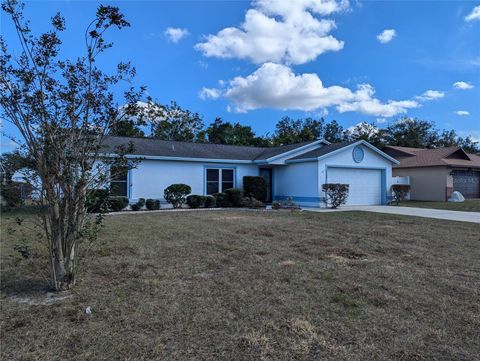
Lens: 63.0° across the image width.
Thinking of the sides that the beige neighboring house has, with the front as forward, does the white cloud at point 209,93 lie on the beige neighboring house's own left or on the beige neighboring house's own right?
on the beige neighboring house's own right

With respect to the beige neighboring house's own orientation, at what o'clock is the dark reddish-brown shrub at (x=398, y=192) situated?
The dark reddish-brown shrub is roughly at 2 o'clock from the beige neighboring house.

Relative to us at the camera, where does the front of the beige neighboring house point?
facing the viewer and to the right of the viewer

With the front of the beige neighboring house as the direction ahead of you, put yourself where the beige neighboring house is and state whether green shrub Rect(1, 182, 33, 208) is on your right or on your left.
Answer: on your right

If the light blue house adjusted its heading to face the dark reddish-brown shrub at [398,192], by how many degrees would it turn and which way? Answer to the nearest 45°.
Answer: approximately 45° to its left

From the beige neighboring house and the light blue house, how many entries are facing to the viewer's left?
0

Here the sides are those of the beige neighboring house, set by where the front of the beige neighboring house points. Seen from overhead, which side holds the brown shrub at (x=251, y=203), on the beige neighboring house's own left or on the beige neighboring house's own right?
on the beige neighboring house's own right

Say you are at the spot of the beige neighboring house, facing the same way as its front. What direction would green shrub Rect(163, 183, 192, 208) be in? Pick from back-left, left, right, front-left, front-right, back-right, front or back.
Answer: right

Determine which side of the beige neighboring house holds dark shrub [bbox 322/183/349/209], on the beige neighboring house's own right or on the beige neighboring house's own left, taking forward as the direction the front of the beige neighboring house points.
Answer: on the beige neighboring house's own right

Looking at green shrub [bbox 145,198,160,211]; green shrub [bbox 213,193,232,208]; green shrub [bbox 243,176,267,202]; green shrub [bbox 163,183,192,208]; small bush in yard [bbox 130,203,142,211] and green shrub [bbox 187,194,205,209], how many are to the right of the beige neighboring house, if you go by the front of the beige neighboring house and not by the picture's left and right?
6

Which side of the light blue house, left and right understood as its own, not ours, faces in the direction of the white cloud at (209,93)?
back

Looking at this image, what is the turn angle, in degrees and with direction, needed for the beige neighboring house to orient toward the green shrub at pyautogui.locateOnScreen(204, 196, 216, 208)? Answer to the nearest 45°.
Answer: approximately 90° to its right

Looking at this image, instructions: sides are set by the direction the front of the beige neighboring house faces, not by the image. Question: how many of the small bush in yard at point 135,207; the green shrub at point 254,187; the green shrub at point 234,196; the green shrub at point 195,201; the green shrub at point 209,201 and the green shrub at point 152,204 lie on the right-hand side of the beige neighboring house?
6
